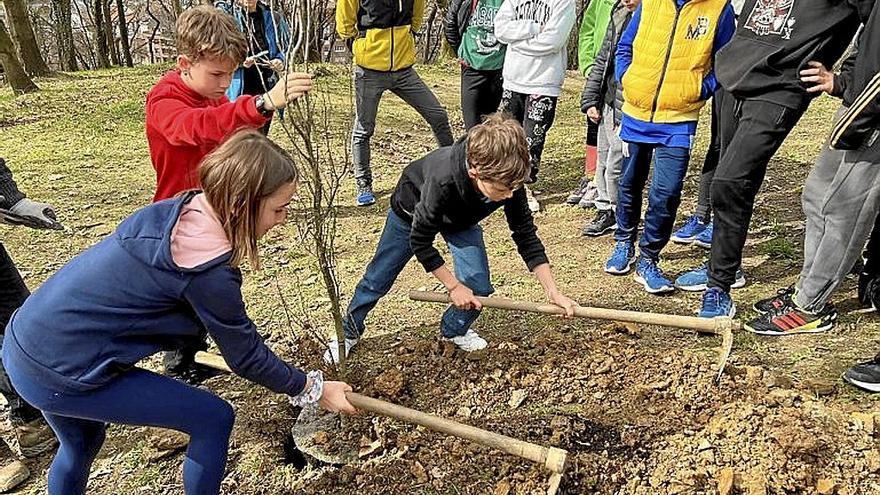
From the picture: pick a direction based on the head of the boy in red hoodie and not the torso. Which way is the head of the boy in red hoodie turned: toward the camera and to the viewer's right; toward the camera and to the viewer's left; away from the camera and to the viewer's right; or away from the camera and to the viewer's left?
toward the camera and to the viewer's right

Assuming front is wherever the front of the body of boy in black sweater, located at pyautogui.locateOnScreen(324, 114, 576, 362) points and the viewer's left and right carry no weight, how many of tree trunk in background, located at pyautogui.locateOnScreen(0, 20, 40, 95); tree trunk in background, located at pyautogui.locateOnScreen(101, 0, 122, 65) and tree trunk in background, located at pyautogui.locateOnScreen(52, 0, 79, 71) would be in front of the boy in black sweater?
0

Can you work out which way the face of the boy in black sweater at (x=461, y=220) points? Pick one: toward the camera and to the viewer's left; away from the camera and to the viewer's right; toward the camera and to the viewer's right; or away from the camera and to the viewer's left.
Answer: toward the camera and to the viewer's right

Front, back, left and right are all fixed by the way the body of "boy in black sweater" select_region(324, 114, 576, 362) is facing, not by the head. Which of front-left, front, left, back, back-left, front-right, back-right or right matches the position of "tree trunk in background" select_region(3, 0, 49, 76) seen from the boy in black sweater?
back

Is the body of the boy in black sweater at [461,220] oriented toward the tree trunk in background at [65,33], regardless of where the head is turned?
no

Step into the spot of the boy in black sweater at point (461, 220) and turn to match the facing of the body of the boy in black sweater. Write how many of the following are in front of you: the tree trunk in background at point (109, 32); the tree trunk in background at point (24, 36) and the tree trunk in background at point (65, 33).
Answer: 0

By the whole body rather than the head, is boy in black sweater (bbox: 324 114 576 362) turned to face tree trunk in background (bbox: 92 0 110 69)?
no

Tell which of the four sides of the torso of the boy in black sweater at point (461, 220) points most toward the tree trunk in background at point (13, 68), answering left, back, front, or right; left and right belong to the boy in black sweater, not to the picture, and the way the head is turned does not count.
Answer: back

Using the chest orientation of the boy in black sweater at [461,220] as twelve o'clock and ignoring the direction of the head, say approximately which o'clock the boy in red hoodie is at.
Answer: The boy in red hoodie is roughly at 4 o'clock from the boy in black sweater.

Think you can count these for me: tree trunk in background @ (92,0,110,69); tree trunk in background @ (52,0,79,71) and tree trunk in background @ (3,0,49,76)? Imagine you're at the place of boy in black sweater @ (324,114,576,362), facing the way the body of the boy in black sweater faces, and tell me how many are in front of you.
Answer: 0

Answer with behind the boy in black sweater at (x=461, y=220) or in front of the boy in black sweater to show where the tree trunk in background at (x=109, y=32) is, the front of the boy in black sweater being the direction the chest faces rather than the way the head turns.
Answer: behind

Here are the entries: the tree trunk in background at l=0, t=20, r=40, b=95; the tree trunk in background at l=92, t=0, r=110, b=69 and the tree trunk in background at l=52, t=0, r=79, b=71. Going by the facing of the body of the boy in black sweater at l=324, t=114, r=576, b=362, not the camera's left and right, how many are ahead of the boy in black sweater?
0

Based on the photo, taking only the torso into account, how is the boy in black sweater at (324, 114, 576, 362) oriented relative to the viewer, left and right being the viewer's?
facing the viewer and to the right of the viewer
